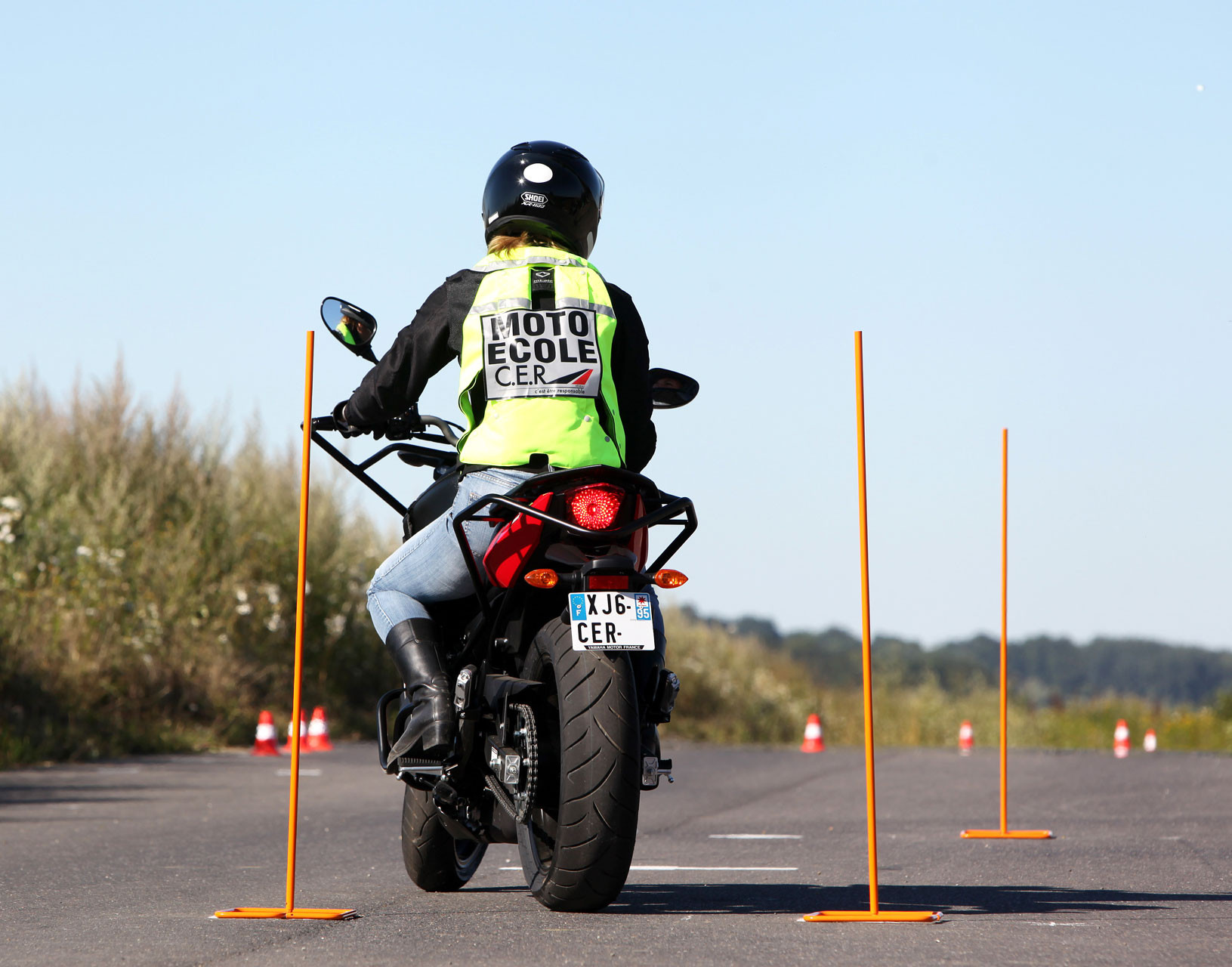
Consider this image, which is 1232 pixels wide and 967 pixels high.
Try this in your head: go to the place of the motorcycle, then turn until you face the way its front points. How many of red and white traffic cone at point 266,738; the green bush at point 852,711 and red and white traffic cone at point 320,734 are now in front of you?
3

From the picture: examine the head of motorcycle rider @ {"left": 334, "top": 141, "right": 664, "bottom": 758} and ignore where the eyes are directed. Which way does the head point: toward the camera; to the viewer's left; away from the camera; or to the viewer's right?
away from the camera

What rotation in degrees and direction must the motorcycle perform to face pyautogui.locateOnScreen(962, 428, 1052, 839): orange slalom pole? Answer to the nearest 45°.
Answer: approximately 45° to its right

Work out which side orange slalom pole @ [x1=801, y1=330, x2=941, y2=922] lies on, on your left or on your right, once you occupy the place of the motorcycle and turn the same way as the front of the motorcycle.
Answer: on your right

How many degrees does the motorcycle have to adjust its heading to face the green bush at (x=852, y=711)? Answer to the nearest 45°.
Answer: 0° — it already faces it

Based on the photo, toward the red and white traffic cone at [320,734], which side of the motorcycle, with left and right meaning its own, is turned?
front

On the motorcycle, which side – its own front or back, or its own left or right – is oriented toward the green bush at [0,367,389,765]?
front

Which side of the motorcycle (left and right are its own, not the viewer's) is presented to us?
back
